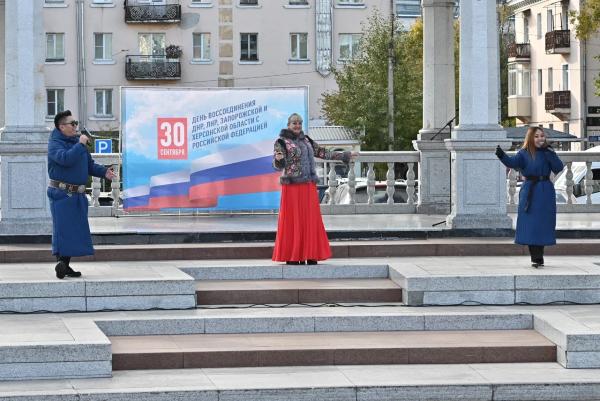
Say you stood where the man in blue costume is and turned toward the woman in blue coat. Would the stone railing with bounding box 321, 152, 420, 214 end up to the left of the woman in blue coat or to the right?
left

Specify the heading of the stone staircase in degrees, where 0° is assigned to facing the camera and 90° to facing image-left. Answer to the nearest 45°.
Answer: approximately 0°

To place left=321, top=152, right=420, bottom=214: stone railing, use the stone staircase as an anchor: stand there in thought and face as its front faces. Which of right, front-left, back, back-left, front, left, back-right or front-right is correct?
back

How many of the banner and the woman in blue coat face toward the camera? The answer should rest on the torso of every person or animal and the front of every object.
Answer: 2

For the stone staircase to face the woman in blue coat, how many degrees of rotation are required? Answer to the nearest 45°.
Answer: approximately 135° to its left

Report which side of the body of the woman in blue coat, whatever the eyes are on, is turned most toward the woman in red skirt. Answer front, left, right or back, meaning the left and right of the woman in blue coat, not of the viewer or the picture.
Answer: right

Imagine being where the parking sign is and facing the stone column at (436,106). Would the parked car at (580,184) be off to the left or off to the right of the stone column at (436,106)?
left
